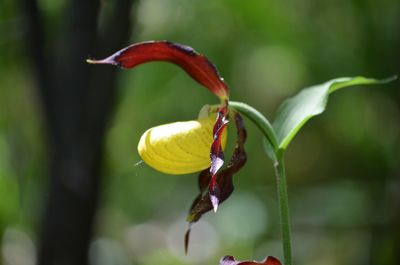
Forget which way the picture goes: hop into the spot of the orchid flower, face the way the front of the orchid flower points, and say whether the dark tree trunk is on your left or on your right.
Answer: on your right

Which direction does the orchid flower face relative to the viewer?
to the viewer's left
